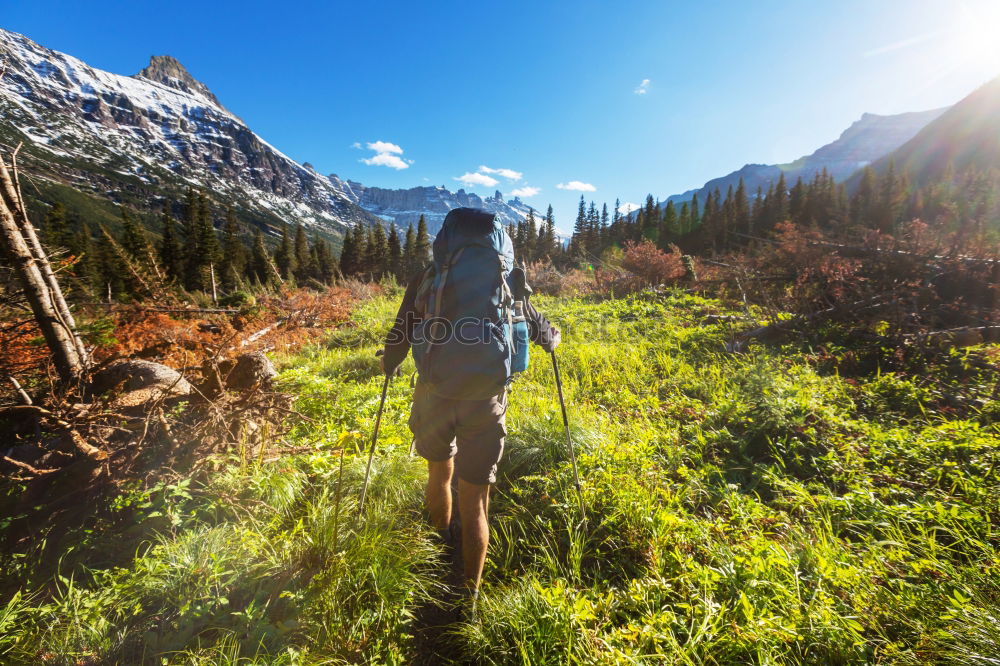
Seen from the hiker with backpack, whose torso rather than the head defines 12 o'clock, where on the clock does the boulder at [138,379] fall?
The boulder is roughly at 10 o'clock from the hiker with backpack.

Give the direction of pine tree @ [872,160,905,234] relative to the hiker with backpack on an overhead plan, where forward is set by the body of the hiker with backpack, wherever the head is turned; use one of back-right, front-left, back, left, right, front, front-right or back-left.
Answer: front-right

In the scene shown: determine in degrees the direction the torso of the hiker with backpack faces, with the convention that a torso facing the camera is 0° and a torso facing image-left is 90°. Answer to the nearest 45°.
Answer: approximately 180°

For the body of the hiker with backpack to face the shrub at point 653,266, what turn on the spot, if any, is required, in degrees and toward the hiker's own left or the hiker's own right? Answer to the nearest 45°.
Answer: approximately 45° to the hiker's own right

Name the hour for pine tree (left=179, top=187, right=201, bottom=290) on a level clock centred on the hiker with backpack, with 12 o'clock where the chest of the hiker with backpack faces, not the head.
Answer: The pine tree is roughly at 11 o'clock from the hiker with backpack.

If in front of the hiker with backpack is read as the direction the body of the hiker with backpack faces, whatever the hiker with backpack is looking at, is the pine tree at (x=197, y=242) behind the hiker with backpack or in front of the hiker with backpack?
in front

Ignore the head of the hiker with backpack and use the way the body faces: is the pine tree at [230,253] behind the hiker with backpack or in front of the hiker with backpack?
in front

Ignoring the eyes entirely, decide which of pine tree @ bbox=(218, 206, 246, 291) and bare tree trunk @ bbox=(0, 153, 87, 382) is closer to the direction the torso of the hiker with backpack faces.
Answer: the pine tree

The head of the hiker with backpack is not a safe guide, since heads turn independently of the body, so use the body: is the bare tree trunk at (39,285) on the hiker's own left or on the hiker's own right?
on the hiker's own left
